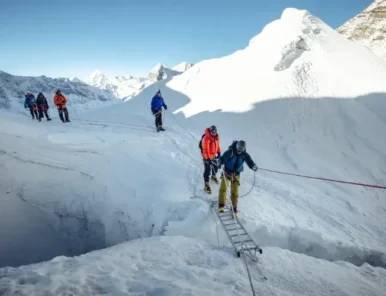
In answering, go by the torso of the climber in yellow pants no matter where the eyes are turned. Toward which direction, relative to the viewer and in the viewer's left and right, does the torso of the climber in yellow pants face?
facing the viewer

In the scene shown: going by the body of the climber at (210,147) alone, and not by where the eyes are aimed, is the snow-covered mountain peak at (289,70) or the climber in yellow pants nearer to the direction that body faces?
the climber in yellow pants

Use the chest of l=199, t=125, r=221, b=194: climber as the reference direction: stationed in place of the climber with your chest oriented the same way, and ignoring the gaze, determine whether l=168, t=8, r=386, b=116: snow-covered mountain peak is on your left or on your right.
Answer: on your left

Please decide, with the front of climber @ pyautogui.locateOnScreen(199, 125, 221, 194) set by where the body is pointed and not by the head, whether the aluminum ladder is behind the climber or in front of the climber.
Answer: in front

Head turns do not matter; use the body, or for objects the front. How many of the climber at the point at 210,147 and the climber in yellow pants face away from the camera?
0

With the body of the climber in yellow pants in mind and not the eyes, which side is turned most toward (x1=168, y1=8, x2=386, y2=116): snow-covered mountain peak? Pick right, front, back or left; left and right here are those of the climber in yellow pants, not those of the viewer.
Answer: back

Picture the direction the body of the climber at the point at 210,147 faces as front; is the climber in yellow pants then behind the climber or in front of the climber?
in front

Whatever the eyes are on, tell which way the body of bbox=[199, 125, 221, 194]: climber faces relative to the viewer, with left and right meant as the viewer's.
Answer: facing the viewer and to the right of the viewer
